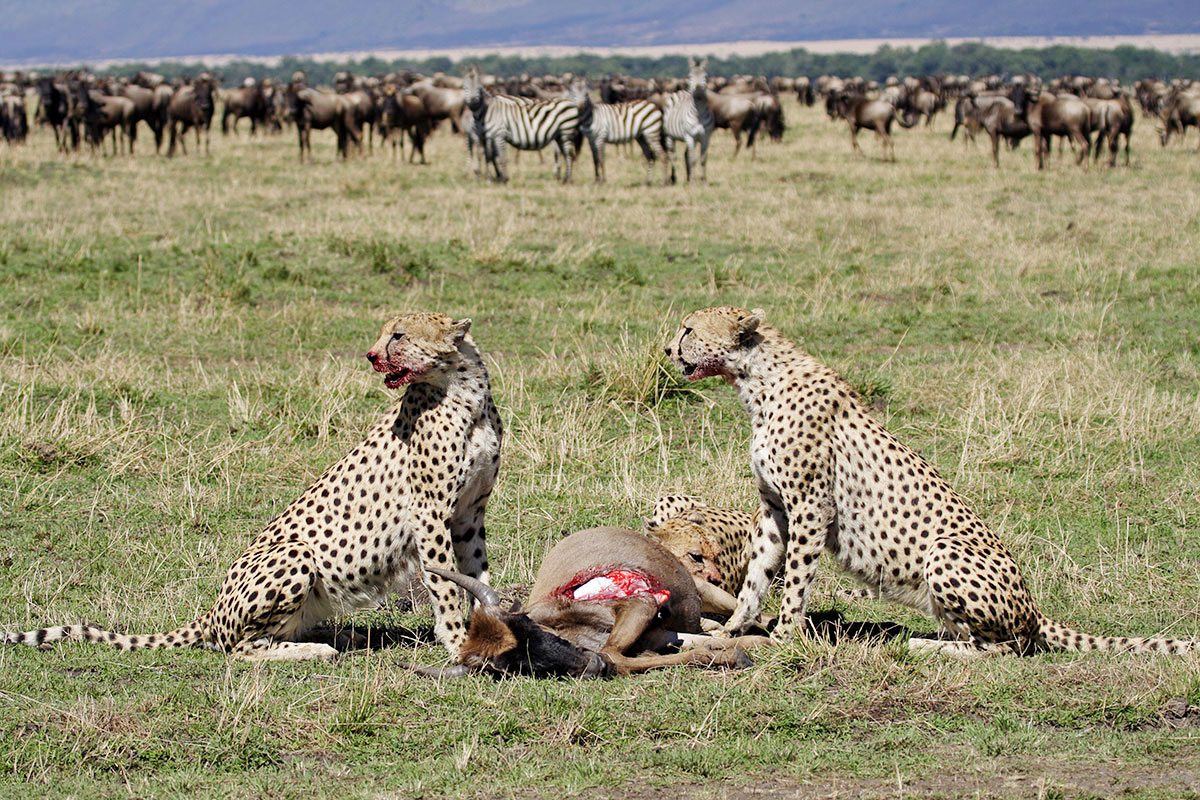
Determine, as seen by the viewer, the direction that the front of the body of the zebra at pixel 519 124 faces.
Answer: to the viewer's left

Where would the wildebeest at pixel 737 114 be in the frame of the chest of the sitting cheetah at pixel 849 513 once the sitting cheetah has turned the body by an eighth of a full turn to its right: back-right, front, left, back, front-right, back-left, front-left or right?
front-right

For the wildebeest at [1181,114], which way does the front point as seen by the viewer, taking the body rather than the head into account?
to the viewer's left

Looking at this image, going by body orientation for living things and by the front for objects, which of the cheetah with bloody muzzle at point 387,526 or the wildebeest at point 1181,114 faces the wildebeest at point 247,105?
the wildebeest at point 1181,114

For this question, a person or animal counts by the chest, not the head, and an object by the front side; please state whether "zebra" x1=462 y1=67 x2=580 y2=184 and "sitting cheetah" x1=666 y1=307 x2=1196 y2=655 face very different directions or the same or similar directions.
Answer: same or similar directions

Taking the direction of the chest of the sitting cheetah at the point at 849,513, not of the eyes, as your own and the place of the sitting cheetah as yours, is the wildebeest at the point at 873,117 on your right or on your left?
on your right

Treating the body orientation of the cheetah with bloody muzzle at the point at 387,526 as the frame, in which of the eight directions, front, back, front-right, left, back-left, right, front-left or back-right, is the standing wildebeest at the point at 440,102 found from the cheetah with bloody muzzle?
left

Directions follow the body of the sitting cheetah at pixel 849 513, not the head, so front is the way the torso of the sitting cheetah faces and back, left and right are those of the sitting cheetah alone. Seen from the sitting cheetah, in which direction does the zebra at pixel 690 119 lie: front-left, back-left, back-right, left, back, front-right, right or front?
right

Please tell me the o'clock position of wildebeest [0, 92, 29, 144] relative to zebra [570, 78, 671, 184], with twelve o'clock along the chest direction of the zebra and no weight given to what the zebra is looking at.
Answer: The wildebeest is roughly at 1 o'clock from the zebra.

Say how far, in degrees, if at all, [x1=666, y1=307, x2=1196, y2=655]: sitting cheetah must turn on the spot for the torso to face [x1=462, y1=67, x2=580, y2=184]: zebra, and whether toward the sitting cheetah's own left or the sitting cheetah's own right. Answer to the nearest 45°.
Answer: approximately 90° to the sitting cheetah's own right

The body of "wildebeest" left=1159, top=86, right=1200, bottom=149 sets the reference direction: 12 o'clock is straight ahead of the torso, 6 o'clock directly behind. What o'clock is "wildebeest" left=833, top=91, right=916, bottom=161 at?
"wildebeest" left=833, top=91, right=916, bottom=161 is roughly at 11 o'clock from "wildebeest" left=1159, top=86, right=1200, bottom=149.

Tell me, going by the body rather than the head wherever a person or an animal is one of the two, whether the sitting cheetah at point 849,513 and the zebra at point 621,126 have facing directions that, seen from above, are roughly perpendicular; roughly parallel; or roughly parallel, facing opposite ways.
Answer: roughly parallel

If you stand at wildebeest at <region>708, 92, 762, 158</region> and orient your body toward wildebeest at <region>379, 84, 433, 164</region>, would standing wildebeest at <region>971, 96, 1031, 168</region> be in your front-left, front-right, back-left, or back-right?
back-left

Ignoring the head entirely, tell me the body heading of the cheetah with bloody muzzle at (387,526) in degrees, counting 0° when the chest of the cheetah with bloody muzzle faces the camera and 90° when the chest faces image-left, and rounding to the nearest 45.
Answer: approximately 270°

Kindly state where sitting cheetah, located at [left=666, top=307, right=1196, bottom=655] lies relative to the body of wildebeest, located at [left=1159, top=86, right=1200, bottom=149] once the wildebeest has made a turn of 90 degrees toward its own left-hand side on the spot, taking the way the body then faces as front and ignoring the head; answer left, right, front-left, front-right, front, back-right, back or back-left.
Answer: front

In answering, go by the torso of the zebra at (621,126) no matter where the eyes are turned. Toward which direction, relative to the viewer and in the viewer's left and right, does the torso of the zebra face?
facing to the left of the viewer
